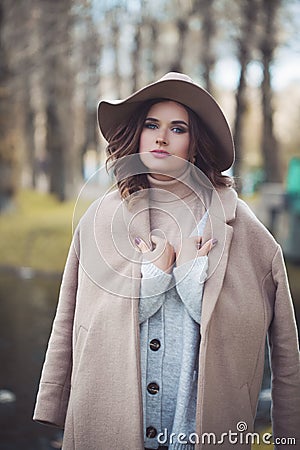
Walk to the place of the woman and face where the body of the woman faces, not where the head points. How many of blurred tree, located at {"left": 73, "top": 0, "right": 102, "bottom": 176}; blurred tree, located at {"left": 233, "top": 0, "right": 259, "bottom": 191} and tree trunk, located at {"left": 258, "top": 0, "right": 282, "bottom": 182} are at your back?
3

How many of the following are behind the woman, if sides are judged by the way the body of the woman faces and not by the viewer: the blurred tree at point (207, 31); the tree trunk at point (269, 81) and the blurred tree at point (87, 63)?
3

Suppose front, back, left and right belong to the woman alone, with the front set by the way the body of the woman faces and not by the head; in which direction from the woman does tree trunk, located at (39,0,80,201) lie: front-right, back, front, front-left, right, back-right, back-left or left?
back

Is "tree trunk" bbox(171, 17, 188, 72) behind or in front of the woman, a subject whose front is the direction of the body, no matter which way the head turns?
behind

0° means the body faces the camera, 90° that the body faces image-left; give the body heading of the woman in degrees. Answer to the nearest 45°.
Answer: approximately 0°

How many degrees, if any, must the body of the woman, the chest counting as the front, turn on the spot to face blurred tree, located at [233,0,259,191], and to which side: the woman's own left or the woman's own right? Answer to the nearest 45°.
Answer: approximately 180°

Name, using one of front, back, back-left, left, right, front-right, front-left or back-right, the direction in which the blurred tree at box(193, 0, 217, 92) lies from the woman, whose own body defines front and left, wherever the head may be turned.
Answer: back

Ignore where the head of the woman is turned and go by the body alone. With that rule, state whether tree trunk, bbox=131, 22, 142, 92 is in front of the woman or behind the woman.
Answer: behind

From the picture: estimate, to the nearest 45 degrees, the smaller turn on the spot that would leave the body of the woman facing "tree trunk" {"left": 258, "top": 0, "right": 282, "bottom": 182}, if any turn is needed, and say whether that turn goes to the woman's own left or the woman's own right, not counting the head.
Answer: approximately 180°

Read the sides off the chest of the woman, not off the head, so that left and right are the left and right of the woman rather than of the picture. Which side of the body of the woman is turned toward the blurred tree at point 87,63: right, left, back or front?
back

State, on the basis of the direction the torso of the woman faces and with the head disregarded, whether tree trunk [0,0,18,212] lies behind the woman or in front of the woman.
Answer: behind
